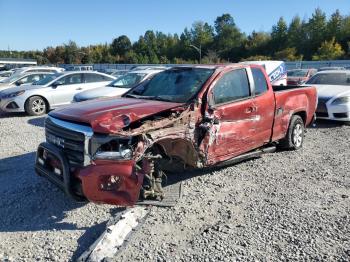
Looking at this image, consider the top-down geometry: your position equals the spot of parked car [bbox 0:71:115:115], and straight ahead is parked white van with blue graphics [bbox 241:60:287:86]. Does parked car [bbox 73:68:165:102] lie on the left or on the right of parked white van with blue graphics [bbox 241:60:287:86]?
right

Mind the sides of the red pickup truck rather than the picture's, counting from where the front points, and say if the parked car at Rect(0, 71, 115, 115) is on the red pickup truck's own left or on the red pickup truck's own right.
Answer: on the red pickup truck's own right

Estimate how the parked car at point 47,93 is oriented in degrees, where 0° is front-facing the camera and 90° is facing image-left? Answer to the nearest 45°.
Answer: approximately 45°

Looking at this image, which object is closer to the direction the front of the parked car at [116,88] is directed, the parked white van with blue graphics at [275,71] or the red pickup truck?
the red pickup truck
